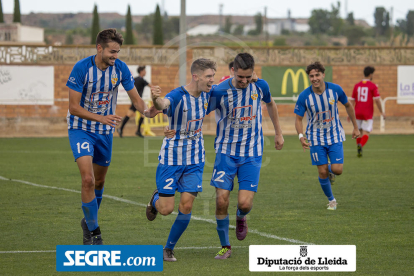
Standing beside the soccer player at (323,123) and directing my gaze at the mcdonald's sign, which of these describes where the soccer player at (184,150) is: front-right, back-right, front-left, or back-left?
back-left

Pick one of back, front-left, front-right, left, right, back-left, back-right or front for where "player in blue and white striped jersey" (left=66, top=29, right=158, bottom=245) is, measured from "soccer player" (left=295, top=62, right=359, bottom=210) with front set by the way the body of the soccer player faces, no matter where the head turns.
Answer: front-right

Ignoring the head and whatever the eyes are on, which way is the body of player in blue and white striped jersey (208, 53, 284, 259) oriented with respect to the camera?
toward the camera

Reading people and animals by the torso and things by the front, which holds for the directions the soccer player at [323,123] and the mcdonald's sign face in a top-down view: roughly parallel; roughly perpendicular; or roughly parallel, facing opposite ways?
roughly parallel

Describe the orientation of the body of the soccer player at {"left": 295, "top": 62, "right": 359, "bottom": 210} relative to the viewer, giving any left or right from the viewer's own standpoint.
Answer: facing the viewer

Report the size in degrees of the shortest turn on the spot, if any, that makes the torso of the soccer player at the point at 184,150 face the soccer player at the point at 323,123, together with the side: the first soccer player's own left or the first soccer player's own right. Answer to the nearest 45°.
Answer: approximately 90° to the first soccer player's own left

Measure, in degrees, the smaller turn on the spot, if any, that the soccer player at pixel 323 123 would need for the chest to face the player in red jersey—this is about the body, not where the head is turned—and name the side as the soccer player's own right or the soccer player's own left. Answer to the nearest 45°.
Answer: approximately 180°

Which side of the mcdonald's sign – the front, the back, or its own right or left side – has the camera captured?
front

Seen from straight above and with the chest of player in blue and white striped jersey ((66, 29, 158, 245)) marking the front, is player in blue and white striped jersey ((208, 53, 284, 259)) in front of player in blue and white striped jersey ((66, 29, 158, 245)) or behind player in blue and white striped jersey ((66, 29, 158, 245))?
in front

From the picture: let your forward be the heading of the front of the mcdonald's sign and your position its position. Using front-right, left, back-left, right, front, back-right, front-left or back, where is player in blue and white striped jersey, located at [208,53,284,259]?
front

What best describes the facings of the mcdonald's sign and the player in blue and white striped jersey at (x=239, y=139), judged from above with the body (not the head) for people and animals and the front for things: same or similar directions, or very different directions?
same or similar directions

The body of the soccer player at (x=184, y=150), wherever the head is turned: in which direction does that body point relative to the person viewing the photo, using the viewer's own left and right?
facing the viewer and to the right of the viewer

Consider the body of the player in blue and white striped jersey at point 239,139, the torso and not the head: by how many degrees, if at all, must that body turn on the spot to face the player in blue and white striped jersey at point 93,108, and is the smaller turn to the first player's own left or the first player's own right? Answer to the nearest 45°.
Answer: approximately 90° to the first player's own right

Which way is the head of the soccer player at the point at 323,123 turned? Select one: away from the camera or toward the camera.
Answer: toward the camera
